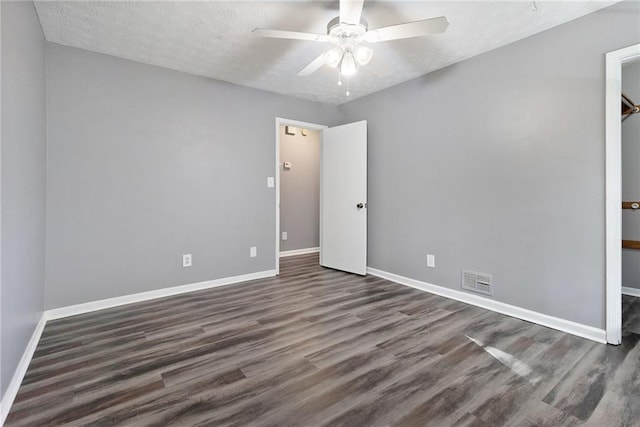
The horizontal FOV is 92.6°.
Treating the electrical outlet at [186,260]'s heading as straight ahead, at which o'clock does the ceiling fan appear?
The ceiling fan is roughly at 11 o'clock from the electrical outlet.

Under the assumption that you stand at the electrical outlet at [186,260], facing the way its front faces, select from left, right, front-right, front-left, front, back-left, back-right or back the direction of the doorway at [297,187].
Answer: back-left

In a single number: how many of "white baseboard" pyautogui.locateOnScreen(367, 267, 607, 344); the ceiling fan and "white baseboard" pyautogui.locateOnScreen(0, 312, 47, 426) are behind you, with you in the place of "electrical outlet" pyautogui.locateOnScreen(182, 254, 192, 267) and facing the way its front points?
0

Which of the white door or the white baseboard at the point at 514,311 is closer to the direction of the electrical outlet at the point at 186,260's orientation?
the white baseboard

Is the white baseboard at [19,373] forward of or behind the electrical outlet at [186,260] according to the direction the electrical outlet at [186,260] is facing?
forward

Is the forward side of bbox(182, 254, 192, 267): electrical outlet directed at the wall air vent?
no

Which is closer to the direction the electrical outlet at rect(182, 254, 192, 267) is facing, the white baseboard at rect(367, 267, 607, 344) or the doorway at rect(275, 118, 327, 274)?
the white baseboard

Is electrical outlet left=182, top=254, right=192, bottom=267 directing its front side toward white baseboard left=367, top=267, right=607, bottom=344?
no

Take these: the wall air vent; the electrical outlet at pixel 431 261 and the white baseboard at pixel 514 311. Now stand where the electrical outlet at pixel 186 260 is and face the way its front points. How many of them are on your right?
0

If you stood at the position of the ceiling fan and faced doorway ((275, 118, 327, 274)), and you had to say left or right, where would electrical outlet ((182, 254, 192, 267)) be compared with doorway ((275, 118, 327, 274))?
left

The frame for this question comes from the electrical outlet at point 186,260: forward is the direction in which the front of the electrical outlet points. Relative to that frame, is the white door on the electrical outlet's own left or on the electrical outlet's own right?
on the electrical outlet's own left

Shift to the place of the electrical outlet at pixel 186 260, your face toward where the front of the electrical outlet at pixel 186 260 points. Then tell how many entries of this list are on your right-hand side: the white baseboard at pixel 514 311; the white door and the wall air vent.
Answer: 0

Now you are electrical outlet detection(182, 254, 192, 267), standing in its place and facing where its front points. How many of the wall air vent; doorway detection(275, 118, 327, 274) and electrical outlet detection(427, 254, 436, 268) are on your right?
0

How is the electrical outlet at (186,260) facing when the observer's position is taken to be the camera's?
facing the viewer

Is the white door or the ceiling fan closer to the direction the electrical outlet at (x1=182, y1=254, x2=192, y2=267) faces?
the ceiling fan
